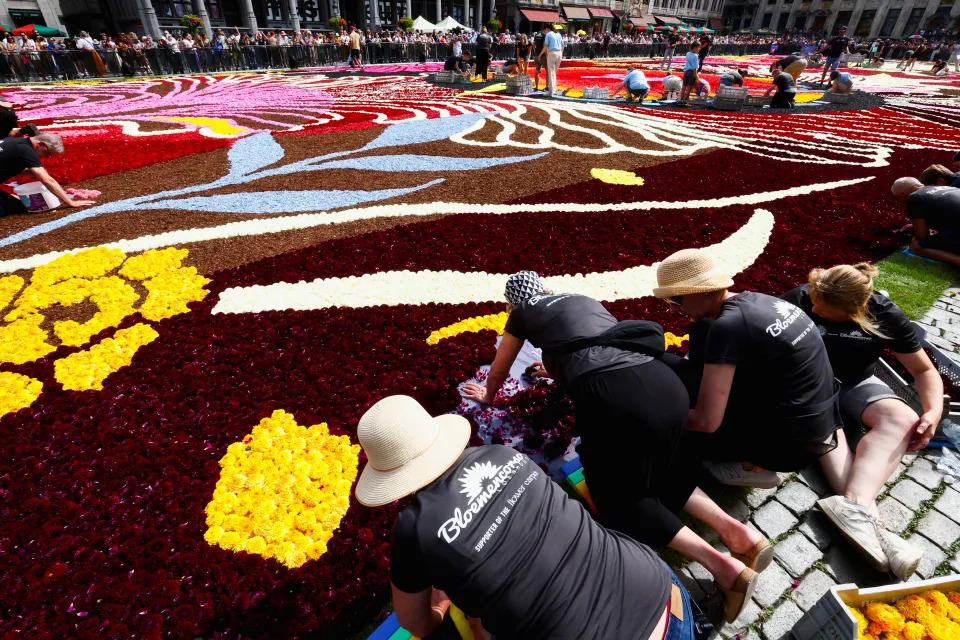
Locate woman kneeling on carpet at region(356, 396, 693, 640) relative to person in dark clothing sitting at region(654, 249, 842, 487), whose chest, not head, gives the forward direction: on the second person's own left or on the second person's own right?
on the second person's own left

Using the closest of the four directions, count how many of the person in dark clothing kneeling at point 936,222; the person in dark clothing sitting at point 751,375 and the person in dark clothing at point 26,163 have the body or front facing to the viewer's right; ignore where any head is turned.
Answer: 1

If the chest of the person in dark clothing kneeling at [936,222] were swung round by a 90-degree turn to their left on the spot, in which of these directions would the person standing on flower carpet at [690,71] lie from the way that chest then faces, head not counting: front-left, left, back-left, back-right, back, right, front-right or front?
back-right

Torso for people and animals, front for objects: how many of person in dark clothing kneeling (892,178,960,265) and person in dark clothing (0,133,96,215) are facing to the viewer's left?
1

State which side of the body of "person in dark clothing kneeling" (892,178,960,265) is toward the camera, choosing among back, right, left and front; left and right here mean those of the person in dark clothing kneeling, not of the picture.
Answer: left

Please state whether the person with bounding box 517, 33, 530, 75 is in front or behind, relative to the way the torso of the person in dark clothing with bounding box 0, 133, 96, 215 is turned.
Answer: in front

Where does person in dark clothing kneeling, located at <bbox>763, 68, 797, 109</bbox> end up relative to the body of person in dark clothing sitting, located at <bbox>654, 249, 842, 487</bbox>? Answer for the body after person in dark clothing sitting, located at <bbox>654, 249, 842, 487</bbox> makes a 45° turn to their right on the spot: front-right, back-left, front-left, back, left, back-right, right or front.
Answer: front

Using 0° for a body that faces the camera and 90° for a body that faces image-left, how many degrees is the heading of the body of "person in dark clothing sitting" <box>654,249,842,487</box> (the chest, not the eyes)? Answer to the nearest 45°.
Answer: approximately 135°

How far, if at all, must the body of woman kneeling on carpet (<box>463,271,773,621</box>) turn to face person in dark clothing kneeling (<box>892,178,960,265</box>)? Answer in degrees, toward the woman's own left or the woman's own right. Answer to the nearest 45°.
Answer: approximately 90° to the woman's own right

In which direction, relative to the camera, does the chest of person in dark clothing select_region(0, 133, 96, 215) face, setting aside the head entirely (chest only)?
to the viewer's right

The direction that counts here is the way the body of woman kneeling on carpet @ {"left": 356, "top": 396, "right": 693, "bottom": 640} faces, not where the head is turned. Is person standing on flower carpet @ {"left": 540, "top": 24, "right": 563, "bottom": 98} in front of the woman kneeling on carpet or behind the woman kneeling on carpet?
in front

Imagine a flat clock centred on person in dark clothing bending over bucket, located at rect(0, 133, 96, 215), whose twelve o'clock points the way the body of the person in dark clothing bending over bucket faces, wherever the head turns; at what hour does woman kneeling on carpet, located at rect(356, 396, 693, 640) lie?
The woman kneeling on carpet is roughly at 3 o'clock from the person in dark clothing bending over bucket.

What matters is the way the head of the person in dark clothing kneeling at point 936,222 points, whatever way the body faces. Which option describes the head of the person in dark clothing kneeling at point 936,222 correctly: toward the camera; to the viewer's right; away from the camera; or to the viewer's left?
to the viewer's left

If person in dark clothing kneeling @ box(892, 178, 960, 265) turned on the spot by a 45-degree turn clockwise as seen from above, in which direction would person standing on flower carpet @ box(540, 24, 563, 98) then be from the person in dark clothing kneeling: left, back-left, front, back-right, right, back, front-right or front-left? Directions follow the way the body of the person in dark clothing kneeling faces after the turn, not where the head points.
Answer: front

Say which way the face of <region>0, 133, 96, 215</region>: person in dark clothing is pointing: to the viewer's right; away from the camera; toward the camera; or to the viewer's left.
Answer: to the viewer's right

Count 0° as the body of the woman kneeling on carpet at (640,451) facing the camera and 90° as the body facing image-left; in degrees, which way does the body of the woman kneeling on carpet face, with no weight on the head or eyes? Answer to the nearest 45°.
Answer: approximately 135°
